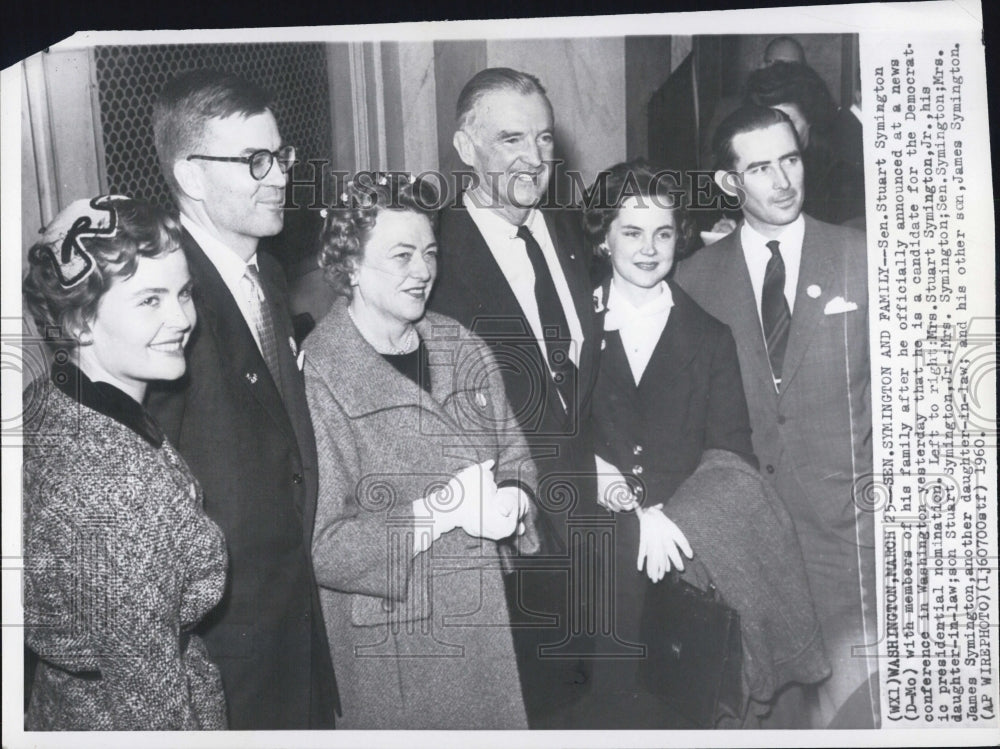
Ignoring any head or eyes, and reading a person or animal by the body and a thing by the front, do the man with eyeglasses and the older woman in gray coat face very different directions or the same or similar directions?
same or similar directions

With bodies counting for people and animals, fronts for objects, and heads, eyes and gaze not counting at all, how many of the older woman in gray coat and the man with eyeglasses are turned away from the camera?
0

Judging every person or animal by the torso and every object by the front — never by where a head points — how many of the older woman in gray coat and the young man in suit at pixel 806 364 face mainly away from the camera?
0

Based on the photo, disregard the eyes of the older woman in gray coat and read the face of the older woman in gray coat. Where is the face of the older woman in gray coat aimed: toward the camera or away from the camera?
toward the camera

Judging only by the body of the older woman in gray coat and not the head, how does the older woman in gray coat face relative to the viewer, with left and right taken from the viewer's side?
facing the viewer and to the right of the viewer

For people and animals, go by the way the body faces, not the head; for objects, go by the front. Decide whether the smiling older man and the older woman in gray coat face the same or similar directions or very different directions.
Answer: same or similar directions

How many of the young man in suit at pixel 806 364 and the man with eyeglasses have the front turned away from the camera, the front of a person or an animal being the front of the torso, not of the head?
0

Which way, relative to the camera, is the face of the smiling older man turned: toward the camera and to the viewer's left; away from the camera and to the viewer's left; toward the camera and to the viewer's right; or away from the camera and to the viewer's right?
toward the camera and to the viewer's right

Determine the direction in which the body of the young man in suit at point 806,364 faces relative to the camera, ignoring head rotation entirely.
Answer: toward the camera

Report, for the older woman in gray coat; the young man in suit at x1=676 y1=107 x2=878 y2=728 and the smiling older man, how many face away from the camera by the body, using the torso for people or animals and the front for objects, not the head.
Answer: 0
